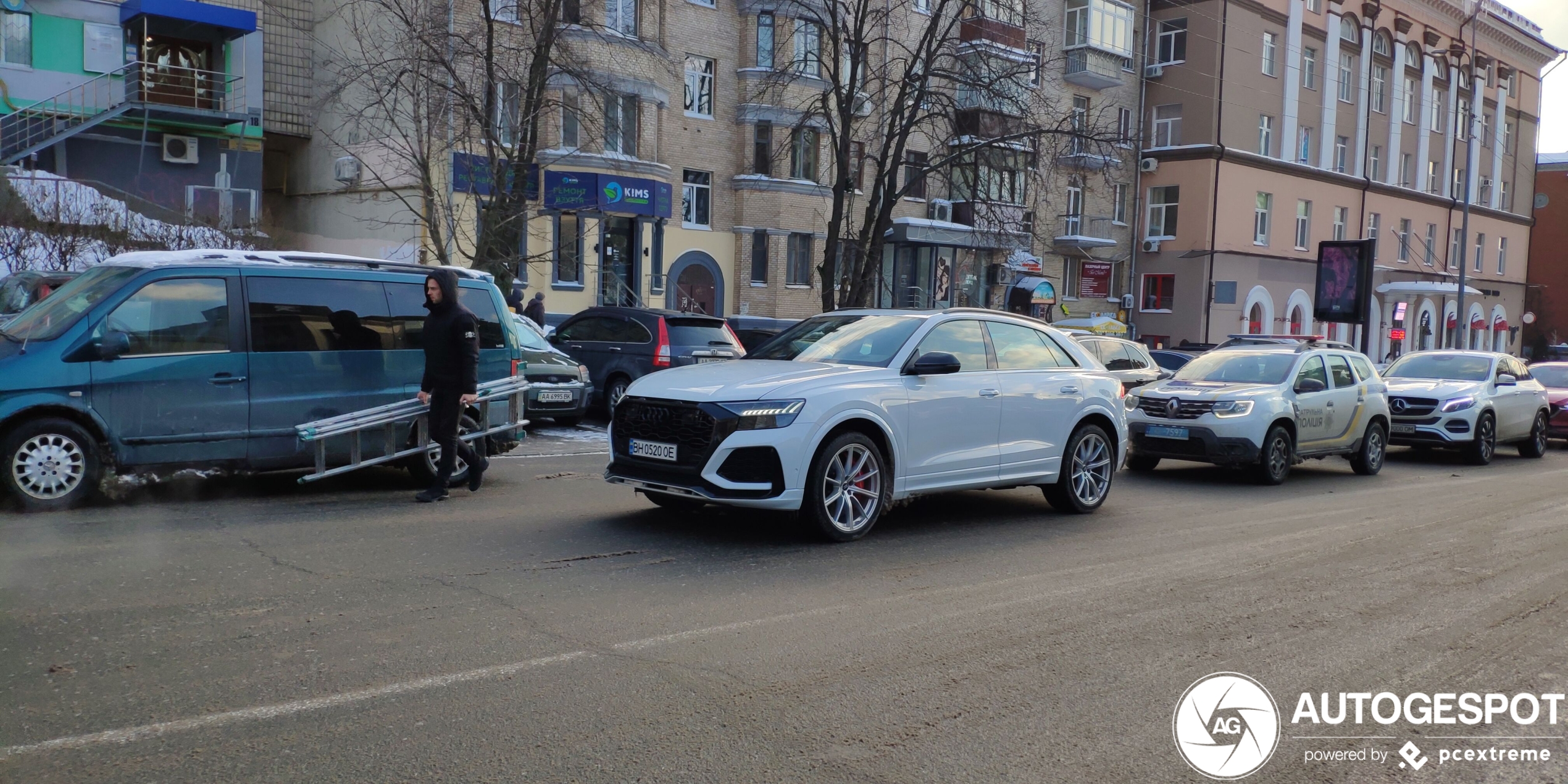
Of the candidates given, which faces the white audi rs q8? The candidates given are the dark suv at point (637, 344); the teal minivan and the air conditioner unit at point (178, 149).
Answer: the air conditioner unit

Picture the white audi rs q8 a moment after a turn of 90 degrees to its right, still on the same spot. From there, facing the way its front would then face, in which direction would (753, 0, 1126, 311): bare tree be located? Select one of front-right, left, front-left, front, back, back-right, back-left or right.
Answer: front-right

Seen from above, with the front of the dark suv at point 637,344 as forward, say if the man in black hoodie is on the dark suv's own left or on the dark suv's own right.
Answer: on the dark suv's own left

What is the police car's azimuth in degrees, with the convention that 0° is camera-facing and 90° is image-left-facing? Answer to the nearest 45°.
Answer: approximately 45°

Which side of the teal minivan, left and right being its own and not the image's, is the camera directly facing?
left

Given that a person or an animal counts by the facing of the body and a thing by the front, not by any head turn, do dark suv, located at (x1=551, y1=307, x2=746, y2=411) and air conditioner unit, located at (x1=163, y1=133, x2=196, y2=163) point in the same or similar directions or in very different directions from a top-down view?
very different directions

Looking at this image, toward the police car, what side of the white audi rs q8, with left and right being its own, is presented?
back

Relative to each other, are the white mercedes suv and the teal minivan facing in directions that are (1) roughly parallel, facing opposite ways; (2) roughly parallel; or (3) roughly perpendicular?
roughly parallel

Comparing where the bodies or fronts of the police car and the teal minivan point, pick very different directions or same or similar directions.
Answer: same or similar directions

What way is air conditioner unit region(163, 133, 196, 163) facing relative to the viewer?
toward the camera

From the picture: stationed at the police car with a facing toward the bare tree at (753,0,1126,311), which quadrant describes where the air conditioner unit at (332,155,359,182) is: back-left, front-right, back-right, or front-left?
front-left

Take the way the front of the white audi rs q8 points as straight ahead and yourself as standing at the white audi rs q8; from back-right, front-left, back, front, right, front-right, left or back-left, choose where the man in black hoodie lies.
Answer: front-right

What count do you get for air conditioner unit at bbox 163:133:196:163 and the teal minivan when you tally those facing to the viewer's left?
1

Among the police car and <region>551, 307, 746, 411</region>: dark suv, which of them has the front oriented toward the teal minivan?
the police car

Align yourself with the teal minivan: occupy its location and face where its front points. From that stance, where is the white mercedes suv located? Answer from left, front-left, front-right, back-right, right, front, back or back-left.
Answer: back

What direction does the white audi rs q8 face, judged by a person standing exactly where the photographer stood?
facing the viewer and to the left of the viewer

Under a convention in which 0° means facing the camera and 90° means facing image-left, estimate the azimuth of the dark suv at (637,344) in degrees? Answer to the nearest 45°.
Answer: approximately 135°
